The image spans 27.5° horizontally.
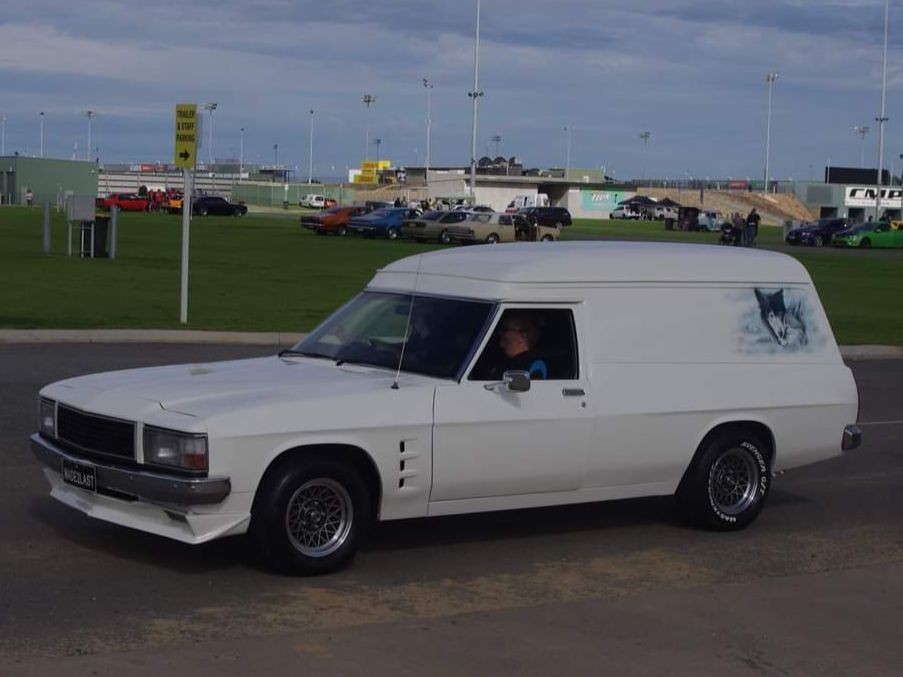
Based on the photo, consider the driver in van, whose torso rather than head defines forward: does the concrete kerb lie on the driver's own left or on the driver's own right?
on the driver's own right

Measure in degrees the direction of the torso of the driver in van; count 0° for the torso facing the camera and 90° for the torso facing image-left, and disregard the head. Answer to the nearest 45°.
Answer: approximately 45°

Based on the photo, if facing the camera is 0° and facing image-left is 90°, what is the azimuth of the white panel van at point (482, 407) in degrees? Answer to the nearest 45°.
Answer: approximately 45°

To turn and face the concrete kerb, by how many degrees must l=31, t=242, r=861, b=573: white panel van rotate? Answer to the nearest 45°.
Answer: approximately 135° to its right
